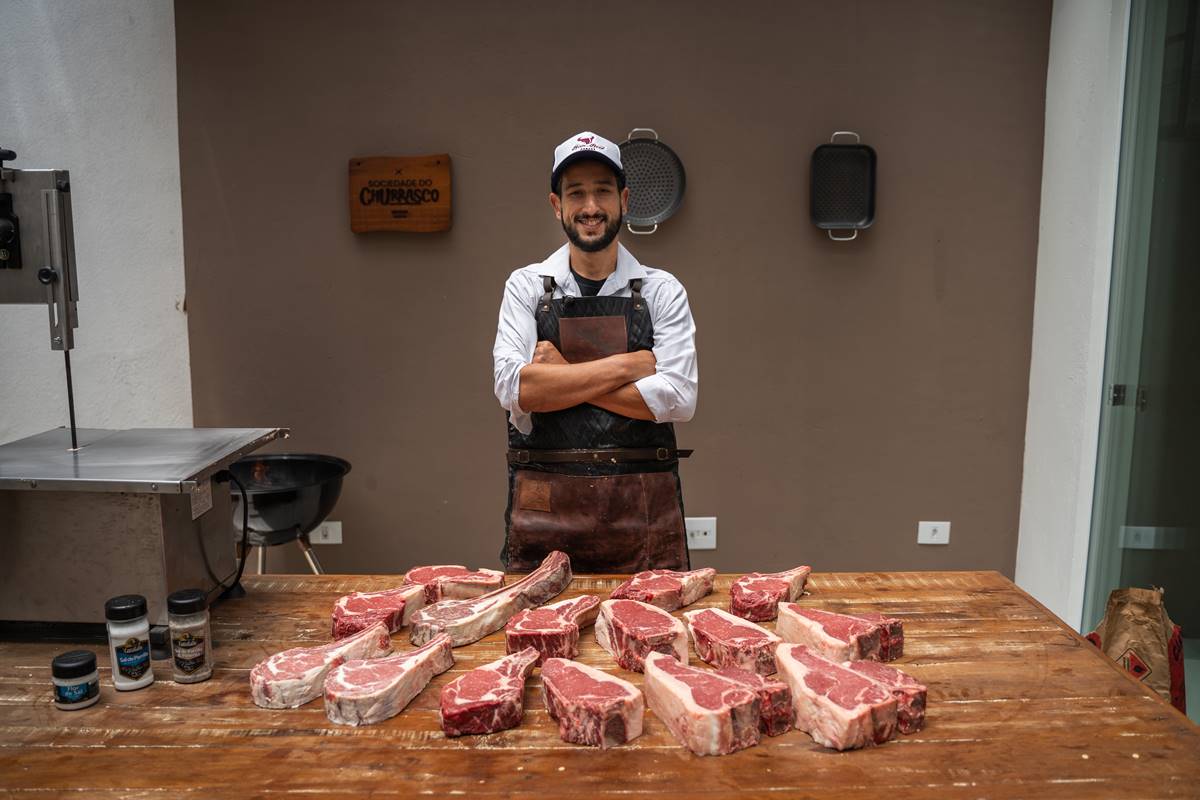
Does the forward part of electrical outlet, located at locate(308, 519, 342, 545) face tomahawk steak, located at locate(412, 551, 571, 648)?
yes

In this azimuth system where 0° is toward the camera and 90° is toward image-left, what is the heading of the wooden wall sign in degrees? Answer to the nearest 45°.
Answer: approximately 0°

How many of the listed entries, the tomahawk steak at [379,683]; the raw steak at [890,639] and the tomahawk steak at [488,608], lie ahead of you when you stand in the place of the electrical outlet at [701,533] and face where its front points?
3

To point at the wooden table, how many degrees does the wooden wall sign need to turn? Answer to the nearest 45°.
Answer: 0° — it already faces it

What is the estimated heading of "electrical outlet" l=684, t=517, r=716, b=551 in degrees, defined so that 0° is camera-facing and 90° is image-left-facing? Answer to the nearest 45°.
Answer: approximately 0°
